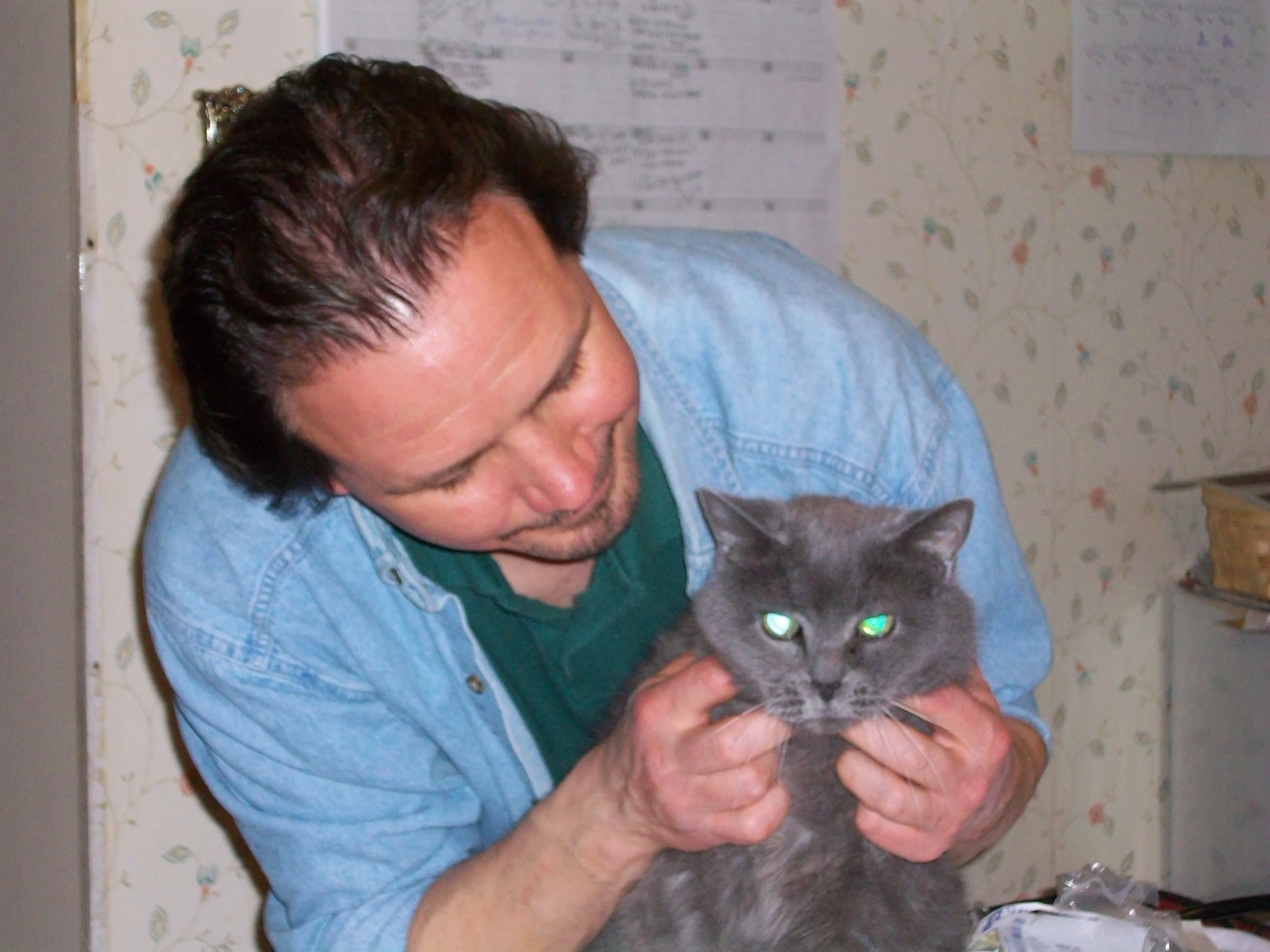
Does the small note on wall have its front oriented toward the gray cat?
yes

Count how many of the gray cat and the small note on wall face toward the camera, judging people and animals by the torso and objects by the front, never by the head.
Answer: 2

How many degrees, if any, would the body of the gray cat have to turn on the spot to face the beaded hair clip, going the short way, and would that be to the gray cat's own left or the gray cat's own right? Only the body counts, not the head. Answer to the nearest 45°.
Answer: approximately 135° to the gray cat's own right
